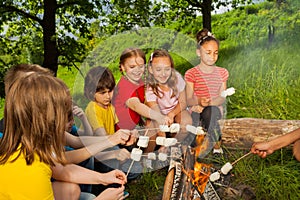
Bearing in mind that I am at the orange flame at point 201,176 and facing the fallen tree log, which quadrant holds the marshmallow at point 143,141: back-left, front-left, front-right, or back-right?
back-left

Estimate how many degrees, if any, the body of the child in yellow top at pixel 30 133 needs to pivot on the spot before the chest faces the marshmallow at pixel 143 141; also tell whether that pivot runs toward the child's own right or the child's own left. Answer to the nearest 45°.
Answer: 0° — they already face it

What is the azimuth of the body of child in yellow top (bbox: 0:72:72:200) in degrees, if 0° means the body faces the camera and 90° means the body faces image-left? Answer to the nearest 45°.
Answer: approximately 225°

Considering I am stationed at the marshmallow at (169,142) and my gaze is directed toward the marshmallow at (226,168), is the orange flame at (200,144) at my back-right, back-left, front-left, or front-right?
front-left

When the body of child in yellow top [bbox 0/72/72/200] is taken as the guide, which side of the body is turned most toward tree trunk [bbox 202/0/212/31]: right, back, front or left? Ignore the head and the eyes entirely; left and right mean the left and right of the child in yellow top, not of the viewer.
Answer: front

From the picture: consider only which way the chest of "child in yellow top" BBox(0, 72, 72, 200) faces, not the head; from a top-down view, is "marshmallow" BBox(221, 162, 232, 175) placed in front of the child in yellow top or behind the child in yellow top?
in front

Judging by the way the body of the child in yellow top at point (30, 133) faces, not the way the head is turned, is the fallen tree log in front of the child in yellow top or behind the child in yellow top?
in front

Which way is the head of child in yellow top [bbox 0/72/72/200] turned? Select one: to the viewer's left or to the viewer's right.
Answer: to the viewer's right

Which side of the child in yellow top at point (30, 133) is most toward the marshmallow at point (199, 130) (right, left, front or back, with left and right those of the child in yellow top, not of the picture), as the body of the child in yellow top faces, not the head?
front

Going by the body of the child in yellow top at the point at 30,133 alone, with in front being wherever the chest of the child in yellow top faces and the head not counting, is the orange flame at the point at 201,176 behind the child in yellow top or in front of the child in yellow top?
in front

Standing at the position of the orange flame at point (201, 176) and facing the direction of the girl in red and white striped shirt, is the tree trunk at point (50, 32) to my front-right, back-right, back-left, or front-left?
front-left
